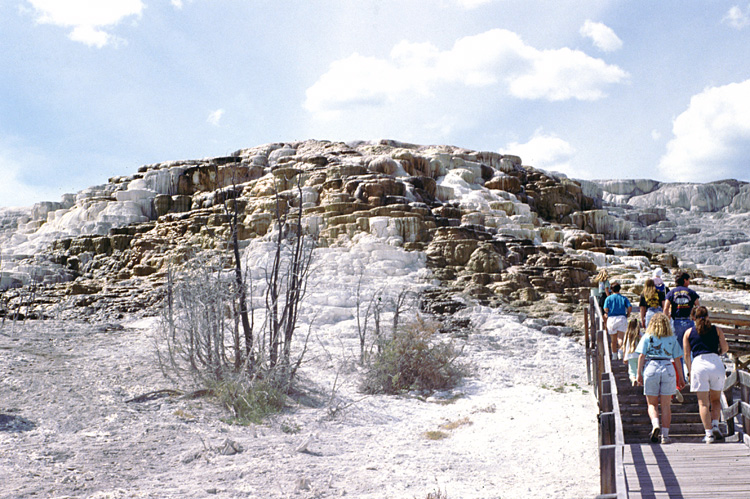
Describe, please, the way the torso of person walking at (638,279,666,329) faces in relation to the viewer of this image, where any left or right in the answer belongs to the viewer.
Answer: facing away from the viewer

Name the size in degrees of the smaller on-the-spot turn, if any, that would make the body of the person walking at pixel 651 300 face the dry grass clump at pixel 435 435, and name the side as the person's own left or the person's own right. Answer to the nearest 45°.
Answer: approximately 90° to the person's own left

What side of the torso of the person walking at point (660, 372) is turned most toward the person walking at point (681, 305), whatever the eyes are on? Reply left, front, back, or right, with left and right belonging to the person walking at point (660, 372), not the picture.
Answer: front

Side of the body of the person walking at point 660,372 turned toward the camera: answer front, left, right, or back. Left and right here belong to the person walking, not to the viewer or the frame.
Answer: back

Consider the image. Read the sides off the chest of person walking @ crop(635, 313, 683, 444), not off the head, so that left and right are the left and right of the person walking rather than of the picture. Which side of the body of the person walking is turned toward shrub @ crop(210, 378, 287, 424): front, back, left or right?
left

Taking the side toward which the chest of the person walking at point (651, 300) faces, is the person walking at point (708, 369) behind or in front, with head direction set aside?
behind

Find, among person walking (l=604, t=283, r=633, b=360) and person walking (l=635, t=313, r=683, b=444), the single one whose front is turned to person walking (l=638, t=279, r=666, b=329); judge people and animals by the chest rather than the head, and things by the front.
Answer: person walking (l=635, t=313, r=683, b=444)

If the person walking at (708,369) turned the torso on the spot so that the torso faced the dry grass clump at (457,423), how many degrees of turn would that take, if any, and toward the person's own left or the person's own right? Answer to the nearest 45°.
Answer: approximately 45° to the person's own left

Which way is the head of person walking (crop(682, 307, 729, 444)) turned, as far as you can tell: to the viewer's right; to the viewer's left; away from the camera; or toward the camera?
away from the camera

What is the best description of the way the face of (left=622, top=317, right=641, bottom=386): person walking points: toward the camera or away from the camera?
away from the camera

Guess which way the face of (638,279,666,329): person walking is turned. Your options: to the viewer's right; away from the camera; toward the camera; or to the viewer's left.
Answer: away from the camera
